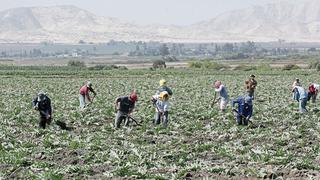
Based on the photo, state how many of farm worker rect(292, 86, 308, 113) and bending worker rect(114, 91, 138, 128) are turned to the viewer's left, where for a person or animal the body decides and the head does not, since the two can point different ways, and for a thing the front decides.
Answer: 1

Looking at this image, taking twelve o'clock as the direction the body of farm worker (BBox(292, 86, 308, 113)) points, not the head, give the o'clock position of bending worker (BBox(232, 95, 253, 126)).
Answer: The bending worker is roughly at 10 o'clock from the farm worker.

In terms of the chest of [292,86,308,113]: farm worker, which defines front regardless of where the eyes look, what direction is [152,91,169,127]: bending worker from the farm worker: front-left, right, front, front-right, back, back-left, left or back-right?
front-left

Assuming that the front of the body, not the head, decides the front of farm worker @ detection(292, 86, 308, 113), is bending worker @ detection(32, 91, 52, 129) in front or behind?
in front

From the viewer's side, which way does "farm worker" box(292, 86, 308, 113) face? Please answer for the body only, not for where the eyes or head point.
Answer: to the viewer's left
